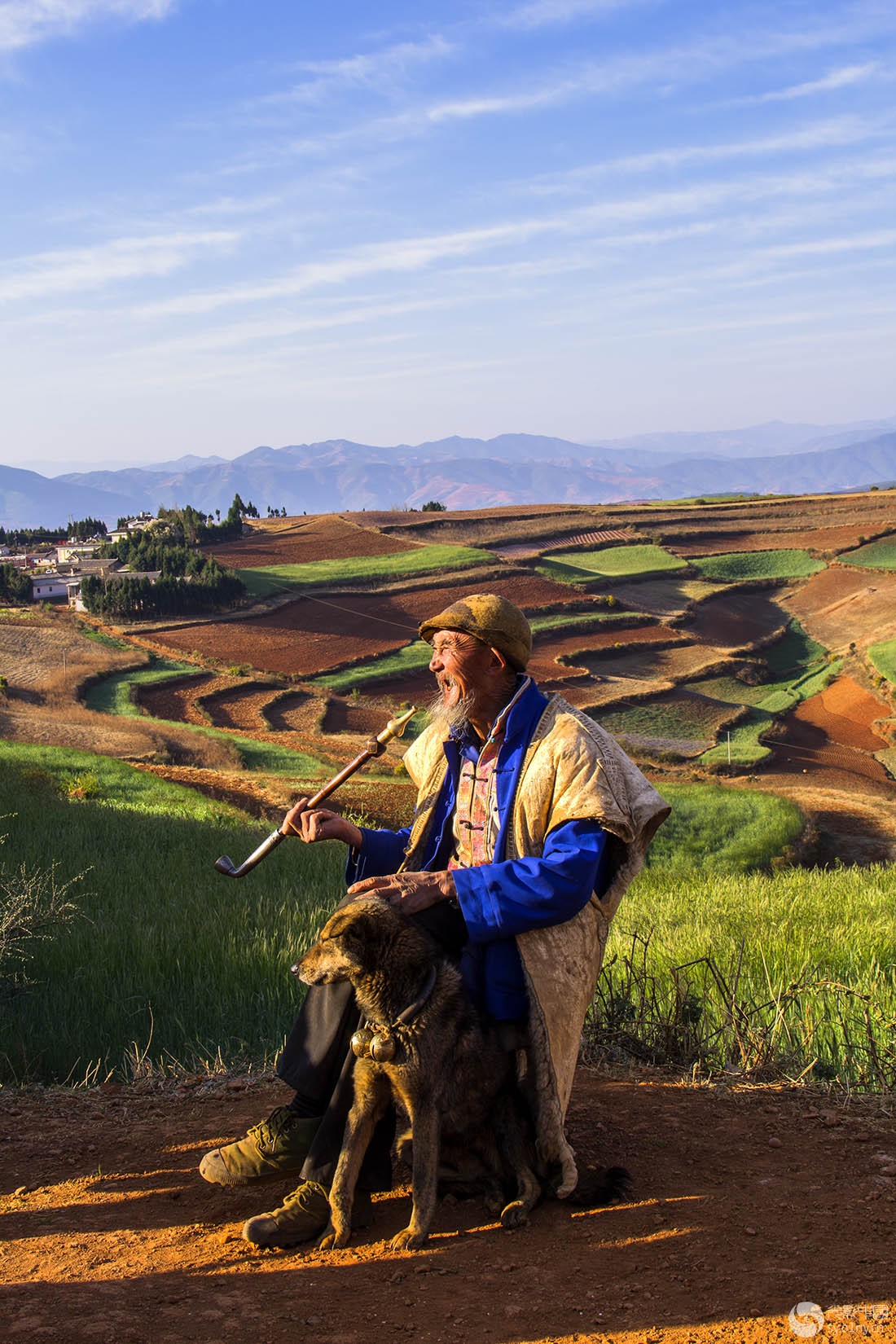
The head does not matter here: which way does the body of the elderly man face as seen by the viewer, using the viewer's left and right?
facing the viewer and to the left of the viewer

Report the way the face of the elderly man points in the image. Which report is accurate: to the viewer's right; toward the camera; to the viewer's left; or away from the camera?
to the viewer's left
